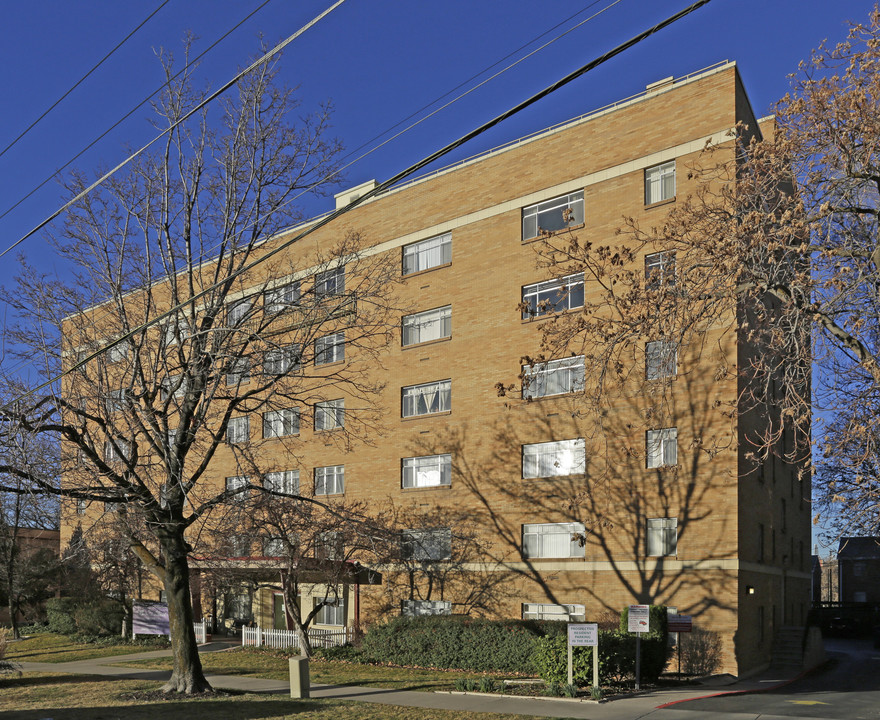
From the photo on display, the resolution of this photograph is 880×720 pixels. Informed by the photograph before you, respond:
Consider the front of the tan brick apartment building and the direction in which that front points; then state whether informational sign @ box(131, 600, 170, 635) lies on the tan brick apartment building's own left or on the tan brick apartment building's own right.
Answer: on the tan brick apartment building's own right

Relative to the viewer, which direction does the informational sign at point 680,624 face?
toward the camera

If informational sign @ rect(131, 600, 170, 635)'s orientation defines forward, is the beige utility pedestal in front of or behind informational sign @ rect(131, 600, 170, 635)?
in front

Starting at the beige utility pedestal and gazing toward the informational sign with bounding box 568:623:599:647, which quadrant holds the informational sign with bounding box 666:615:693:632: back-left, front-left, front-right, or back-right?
front-left

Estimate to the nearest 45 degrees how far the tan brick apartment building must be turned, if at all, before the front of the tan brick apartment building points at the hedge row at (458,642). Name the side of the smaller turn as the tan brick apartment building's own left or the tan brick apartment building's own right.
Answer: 0° — it already faces it

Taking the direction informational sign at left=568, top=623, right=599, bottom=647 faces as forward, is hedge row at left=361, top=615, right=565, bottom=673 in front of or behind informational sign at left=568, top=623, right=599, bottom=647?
behind

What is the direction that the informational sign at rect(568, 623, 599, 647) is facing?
toward the camera

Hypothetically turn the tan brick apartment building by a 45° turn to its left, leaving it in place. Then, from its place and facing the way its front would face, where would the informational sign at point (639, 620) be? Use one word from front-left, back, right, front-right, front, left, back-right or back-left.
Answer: front

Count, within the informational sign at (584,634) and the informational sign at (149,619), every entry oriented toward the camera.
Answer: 2
